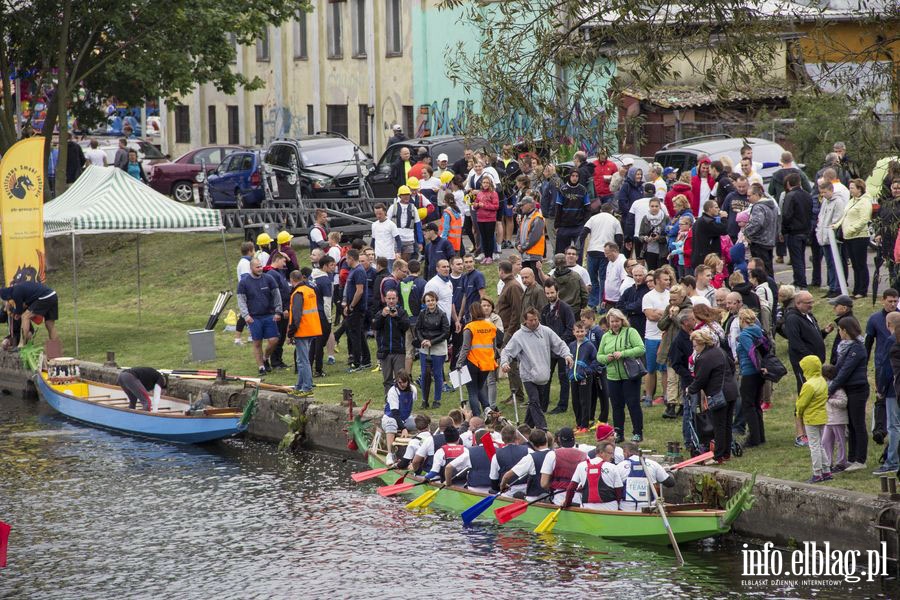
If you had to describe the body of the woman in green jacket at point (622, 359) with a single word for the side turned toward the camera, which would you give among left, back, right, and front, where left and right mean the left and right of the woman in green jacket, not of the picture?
front

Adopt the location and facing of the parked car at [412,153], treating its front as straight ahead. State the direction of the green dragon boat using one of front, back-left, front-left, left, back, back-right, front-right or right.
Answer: front-left

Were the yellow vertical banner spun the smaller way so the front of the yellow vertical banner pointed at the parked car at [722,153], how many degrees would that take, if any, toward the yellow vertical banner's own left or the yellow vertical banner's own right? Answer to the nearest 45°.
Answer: approximately 90° to the yellow vertical banner's own left

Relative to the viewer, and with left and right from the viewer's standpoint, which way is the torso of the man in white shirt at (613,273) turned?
facing the viewer and to the left of the viewer

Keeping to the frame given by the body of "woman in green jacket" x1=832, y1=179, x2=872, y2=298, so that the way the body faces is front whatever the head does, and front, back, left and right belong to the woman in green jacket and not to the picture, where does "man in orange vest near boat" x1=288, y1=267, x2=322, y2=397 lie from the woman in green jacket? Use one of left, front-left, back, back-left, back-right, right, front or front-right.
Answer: front

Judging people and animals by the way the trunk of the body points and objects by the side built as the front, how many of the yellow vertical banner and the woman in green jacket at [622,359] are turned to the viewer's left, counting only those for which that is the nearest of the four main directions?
0

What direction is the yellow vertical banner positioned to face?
toward the camera
